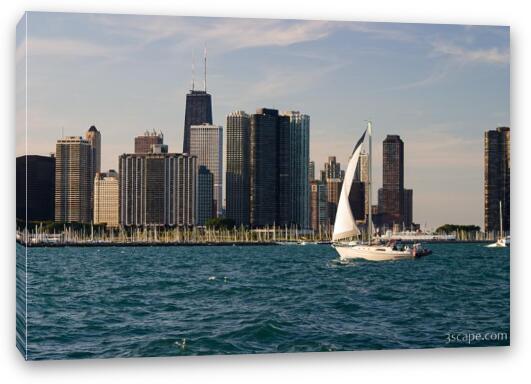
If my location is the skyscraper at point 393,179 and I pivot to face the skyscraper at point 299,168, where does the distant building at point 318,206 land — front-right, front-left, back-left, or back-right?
front-right

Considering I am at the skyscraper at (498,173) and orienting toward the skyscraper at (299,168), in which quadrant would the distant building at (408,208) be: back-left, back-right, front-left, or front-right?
front-right

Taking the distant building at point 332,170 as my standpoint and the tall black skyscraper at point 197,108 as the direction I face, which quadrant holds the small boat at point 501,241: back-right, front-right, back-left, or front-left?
back-left
